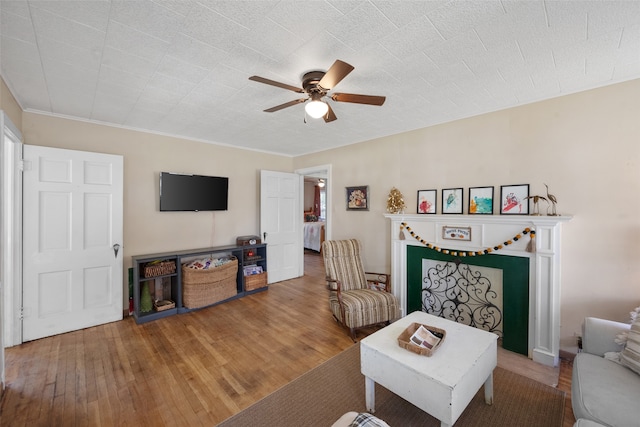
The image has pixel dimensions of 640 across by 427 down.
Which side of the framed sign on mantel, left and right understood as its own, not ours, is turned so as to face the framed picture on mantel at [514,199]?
left

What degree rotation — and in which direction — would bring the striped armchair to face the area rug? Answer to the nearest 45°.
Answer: approximately 45° to its right

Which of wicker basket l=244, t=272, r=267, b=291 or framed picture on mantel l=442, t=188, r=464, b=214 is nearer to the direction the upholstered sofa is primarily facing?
the wicker basket

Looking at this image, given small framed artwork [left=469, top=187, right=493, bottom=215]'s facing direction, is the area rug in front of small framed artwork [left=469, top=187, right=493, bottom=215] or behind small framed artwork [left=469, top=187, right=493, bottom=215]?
in front

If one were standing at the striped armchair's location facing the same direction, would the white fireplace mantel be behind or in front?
in front

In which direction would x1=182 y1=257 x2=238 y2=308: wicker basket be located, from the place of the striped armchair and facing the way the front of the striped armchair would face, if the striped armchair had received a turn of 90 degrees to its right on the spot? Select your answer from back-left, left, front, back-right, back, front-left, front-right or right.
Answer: front-right

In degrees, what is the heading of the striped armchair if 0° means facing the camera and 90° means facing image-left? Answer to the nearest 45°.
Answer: approximately 315°

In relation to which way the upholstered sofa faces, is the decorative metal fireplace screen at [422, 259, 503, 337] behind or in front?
in front

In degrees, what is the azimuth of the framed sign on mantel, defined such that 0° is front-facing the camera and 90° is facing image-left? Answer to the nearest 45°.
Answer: approximately 0°

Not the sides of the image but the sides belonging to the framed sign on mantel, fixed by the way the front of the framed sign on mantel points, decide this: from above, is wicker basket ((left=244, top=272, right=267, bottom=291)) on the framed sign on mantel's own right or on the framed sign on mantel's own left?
on the framed sign on mantel's own right

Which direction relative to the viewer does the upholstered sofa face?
to the viewer's left

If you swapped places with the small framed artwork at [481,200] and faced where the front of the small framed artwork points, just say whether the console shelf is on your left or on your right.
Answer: on your right
